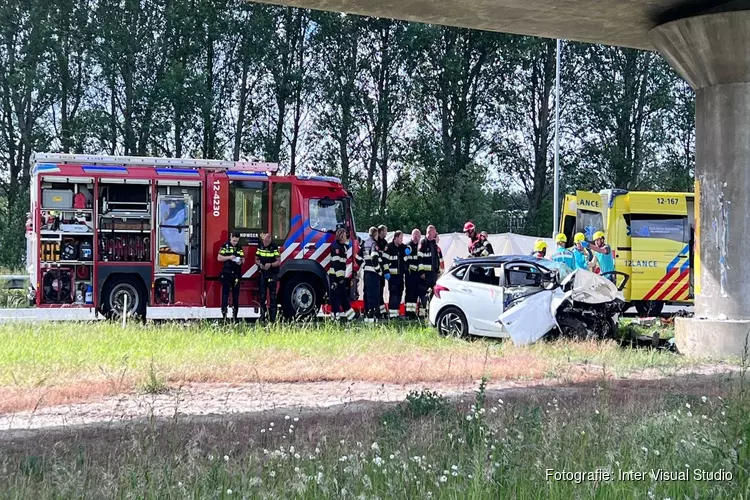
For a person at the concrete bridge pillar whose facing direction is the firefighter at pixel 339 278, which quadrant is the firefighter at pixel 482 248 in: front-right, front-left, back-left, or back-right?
front-right

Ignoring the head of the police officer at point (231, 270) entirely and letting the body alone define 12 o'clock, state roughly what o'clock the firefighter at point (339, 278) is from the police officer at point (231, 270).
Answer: the firefighter at point (339, 278) is roughly at 9 o'clock from the police officer at point (231, 270).

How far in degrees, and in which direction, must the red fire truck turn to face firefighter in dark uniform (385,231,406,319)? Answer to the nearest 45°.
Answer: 0° — it already faces them

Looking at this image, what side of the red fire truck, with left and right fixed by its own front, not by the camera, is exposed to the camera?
right

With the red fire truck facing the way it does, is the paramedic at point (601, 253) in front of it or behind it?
in front

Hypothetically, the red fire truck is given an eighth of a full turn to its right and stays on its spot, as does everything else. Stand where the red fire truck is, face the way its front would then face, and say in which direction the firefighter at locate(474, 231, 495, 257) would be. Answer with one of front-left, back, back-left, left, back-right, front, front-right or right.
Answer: front-left

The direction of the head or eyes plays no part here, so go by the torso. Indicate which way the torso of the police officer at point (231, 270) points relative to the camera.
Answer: toward the camera

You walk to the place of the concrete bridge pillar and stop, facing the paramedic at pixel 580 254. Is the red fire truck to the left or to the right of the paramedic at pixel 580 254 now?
left

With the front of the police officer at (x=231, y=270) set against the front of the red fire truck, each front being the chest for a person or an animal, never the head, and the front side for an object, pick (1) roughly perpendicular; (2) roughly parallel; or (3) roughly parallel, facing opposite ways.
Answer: roughly perpendicular

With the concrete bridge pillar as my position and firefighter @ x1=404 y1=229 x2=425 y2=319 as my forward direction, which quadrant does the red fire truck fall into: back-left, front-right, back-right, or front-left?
front-left

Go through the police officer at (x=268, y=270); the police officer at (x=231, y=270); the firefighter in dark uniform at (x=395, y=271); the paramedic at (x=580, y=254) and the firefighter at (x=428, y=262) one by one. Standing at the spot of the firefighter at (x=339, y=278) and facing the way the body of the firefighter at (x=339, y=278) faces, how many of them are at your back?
2

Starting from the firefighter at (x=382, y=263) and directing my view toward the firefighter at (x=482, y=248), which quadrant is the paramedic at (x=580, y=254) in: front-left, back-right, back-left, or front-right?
front-right
